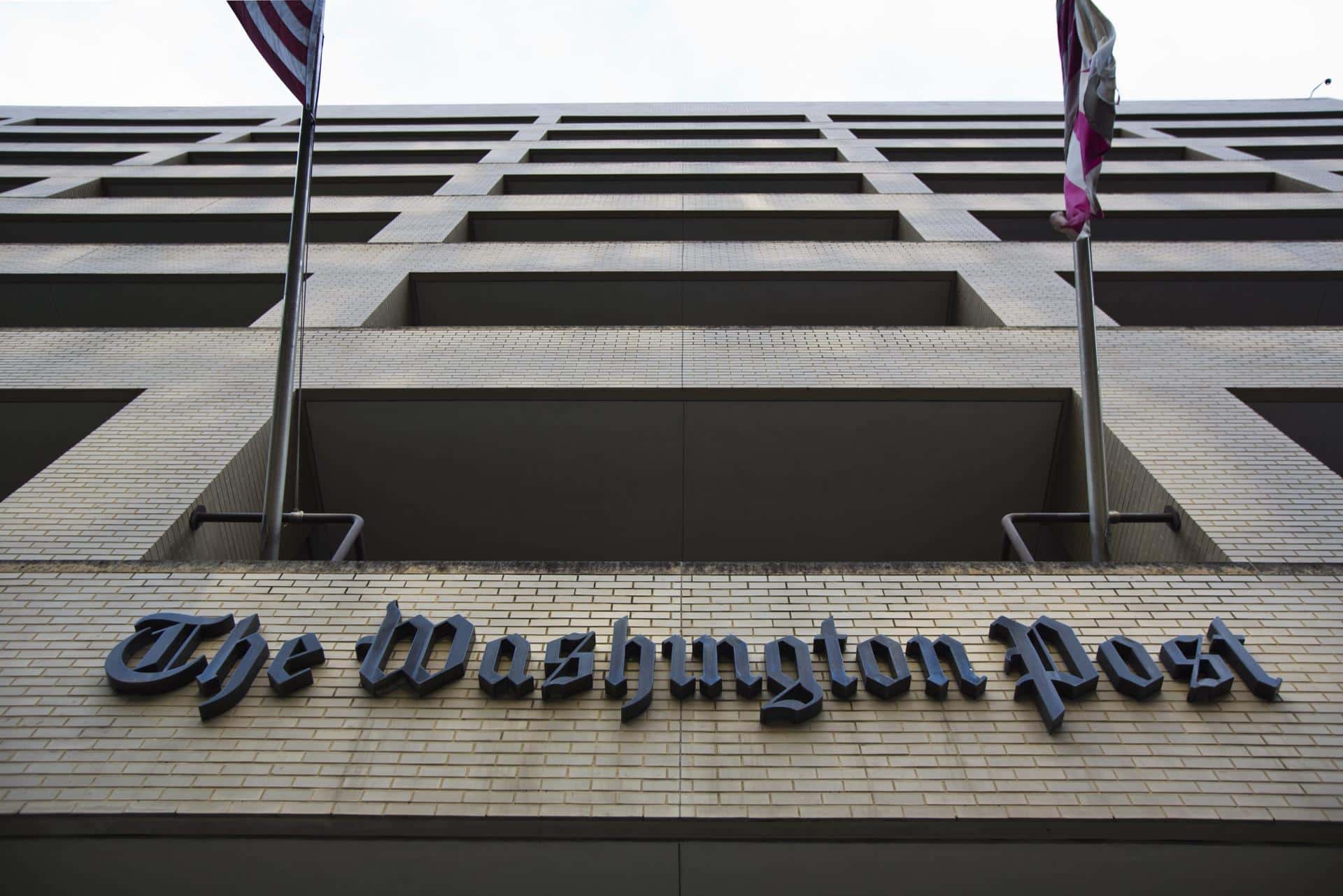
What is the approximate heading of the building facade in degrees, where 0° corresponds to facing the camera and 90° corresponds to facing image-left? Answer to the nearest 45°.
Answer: approximately 0°
